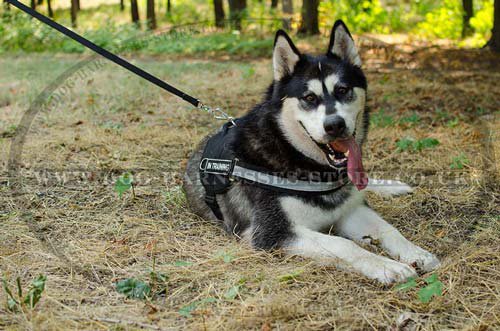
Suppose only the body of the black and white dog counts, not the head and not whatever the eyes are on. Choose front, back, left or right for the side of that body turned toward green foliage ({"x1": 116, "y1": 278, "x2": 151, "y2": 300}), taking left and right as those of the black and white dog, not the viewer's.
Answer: right

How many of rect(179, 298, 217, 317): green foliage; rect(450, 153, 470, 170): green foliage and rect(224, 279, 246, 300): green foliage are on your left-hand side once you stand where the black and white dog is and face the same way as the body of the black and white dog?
1

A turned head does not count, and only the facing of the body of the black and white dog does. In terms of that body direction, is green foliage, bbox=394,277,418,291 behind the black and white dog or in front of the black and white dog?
in front

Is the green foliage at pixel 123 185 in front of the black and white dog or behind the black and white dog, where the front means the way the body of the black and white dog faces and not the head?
behind

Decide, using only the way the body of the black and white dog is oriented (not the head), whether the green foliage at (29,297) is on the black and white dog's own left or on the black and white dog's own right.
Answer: on the black and white dog's own right

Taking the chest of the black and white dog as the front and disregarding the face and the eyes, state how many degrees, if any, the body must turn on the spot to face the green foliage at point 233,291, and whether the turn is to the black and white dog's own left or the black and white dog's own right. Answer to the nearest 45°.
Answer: approximately 45° to the black and white dog's own right

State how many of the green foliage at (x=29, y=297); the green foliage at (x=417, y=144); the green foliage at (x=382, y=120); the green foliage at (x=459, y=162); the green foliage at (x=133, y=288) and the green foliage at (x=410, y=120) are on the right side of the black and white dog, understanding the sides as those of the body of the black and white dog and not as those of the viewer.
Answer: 2

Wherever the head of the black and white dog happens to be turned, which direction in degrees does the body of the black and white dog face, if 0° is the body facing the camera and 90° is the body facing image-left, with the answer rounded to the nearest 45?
approximately 315°

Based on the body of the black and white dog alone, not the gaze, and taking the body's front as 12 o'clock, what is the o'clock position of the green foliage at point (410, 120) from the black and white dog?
The green foliage is roughly at 8 o'clock from the black and white dog.

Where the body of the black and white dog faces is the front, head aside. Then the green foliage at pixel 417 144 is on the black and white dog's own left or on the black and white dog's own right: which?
on the black and white dog's own left

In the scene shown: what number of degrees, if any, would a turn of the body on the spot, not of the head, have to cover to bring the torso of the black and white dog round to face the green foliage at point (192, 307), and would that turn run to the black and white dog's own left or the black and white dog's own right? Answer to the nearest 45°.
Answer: approximately 90° to the black and white dog's own right
